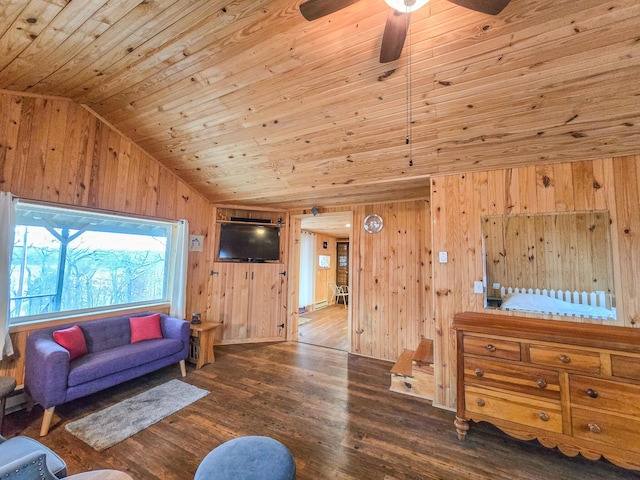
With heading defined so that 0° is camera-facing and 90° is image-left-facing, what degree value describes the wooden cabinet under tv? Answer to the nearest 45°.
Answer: approximately 0°

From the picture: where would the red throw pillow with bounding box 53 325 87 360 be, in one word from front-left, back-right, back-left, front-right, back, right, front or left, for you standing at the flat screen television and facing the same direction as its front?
front-right

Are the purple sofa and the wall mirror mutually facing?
yes

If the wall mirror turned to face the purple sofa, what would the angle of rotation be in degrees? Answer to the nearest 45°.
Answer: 0° — it already faces it

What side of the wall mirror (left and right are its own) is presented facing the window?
front

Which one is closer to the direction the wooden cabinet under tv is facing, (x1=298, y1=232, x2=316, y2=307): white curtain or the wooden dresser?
the wooden dresser

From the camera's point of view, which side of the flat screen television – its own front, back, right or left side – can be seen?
front

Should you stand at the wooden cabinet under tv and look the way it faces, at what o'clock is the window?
The window is roughly at 2 o'clock from the wooden cabinet under tv.

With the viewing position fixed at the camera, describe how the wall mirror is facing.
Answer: facing the viewer and to the left of the viewer

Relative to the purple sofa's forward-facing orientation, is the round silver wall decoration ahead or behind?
ahead

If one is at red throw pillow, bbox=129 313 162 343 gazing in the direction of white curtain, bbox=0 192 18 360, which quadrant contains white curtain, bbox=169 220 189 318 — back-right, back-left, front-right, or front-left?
back-right

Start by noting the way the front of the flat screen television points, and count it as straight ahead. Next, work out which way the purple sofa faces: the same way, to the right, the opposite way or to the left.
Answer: to the left

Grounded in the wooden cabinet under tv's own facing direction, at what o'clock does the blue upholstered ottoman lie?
The blue upholstered ottoman is roughly at 12 o'clock from the wooden cabinet under tv.

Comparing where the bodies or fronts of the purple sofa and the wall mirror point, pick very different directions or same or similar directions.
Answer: very different directions

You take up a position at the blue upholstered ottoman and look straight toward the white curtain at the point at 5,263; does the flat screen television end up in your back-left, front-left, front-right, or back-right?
front-right

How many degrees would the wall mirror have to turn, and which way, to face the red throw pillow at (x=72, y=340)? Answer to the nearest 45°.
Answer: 0° — it already faces it

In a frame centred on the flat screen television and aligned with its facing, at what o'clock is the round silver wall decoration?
The round silver wall decoration is roughly at 10 o'clock from the flat screen television.
